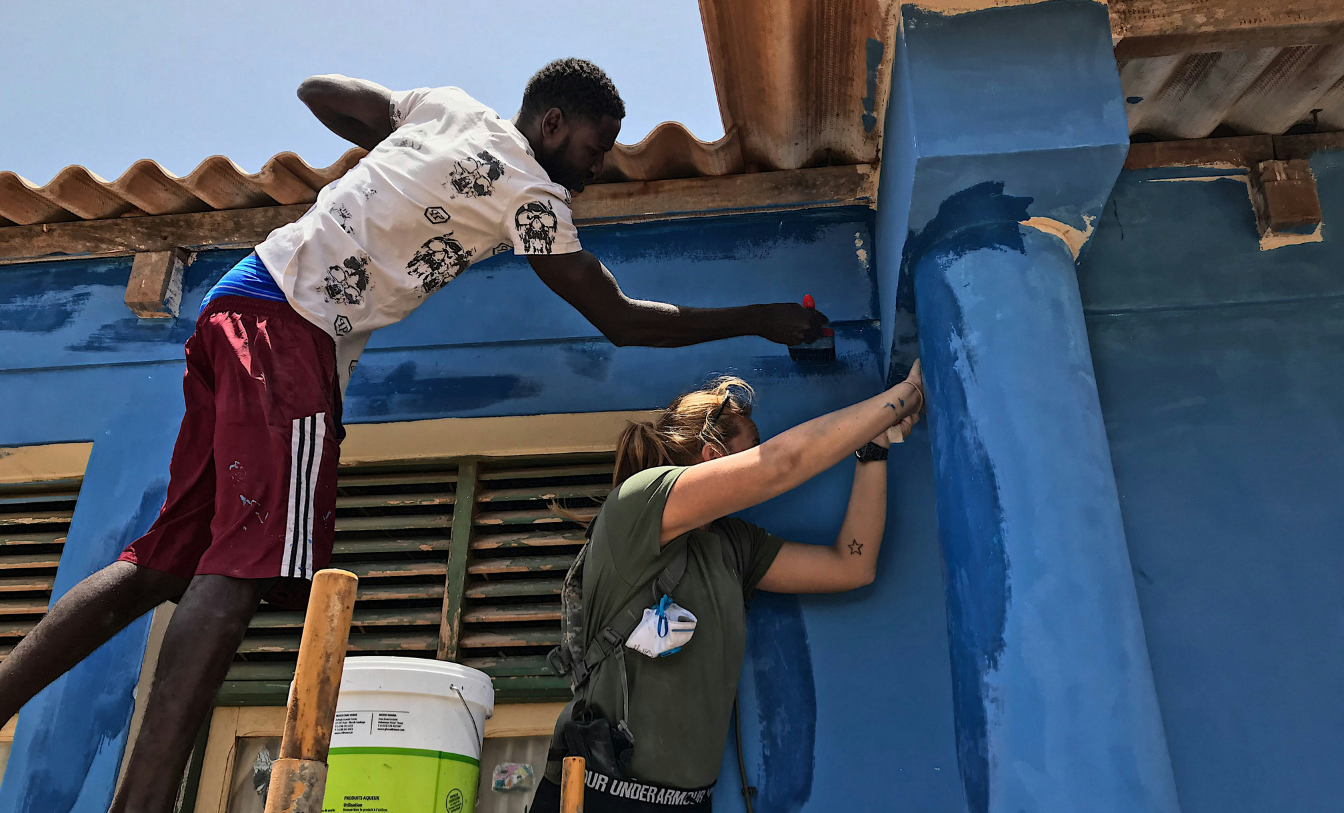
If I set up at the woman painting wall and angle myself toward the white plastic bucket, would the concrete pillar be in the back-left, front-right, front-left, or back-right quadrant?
back-left

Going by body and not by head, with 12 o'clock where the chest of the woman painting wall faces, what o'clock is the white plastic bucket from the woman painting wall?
The white plastic bucket is roughly at 6 o'clock from the woman painting wall.

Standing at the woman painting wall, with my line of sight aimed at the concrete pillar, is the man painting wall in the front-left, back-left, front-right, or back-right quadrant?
back-right

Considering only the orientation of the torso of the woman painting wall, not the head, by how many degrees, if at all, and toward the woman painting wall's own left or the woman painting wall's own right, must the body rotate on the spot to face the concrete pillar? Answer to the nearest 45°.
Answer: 0° — they already face it

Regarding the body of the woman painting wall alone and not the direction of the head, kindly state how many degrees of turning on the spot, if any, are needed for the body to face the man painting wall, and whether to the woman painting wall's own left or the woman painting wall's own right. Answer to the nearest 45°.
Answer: approximately 180°

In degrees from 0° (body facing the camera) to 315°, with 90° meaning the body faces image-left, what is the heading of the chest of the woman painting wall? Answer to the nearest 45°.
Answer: approximately 270°

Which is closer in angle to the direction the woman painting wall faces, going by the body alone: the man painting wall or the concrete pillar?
the concrete pillar
